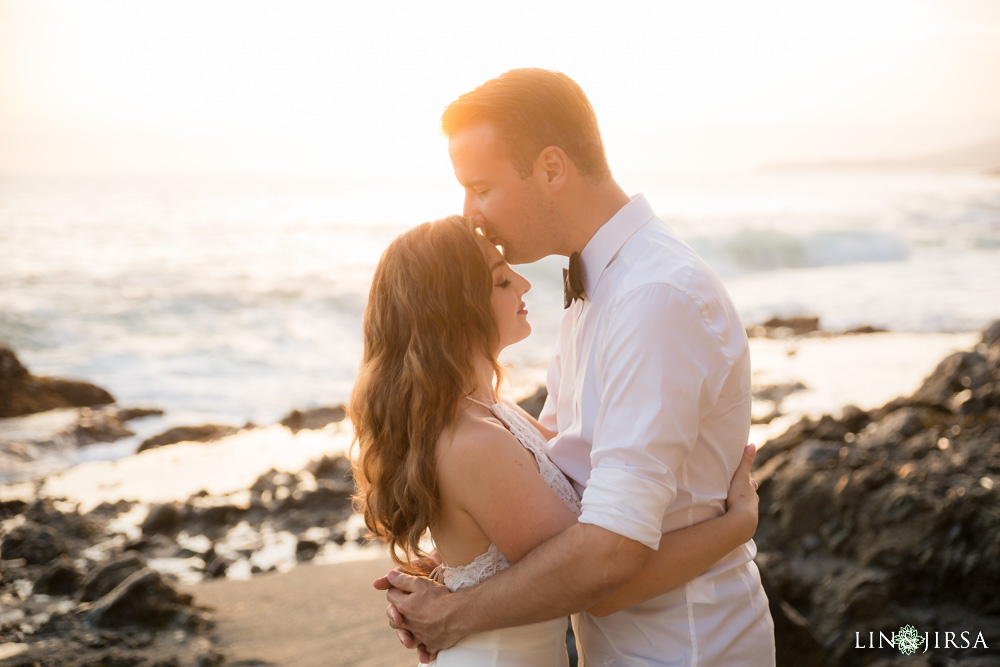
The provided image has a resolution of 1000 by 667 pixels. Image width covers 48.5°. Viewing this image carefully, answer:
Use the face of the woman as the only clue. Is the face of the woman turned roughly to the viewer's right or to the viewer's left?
to the viewer's right

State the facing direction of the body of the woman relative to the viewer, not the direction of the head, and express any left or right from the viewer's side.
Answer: facing to the right of the viewer

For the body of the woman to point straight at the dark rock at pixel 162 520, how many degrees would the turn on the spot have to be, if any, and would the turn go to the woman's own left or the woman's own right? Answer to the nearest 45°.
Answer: approximately 135° to the woman's own left

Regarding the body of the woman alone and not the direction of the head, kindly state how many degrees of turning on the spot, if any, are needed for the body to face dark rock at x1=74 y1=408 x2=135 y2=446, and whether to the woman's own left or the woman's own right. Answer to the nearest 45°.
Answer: approximately 135° to the woman's own left

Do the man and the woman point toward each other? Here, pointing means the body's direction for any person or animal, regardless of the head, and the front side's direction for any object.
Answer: yes

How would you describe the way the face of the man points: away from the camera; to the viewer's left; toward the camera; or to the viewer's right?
to the viewer's left

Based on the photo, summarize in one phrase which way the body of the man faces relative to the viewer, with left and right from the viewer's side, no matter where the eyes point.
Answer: facing to the left of the viewer

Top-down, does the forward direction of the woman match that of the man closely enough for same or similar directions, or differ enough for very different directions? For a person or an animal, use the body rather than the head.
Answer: very different directions

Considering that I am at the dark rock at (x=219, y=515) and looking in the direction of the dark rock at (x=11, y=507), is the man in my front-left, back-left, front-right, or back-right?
back-left
